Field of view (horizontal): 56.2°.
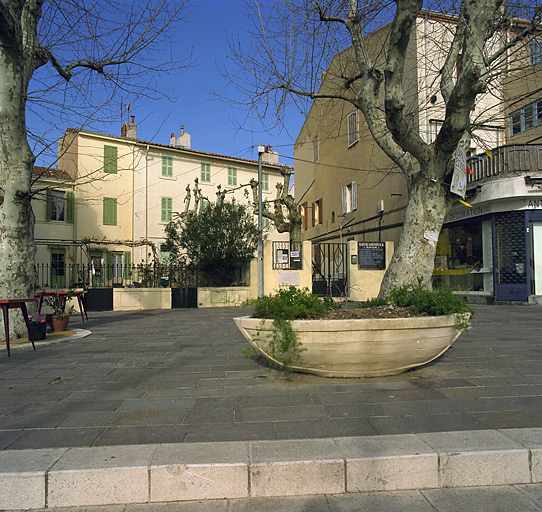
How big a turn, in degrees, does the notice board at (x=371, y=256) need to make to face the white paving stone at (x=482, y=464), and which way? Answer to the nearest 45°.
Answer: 0° — it already faces it

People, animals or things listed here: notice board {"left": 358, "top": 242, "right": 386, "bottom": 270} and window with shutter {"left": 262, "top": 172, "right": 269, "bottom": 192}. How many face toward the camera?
2

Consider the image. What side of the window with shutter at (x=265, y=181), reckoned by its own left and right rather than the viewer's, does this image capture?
front

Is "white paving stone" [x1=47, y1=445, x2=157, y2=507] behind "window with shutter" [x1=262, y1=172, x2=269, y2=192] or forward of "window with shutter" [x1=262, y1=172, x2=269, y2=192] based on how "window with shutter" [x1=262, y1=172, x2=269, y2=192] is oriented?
forward

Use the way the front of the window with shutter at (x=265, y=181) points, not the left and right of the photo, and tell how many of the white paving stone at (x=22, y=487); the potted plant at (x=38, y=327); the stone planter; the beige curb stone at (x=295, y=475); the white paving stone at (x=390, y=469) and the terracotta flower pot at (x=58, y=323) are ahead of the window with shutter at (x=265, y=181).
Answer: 6

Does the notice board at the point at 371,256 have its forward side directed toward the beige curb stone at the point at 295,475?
yes

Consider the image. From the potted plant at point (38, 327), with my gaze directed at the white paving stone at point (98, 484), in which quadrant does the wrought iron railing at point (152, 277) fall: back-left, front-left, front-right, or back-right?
back-left

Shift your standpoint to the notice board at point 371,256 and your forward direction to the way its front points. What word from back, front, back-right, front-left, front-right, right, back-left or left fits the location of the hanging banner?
front

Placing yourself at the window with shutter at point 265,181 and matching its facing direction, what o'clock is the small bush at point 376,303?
The small bush is roughly at 12 o'clock from the window with shutter.

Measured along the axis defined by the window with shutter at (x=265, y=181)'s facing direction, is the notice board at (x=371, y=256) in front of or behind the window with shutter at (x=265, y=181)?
in front

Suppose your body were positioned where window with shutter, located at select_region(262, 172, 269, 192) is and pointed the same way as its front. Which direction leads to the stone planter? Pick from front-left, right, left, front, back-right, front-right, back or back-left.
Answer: front

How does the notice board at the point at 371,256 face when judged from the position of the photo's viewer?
facing the viewer

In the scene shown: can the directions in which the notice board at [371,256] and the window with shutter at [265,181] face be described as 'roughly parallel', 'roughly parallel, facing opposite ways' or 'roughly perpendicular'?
roughly parallel

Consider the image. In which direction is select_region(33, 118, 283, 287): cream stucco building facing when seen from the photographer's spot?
facing the viewer and to the right of the viewer

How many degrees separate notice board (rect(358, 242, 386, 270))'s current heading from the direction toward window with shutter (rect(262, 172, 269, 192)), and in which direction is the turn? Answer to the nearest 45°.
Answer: approximately 135° to its right
